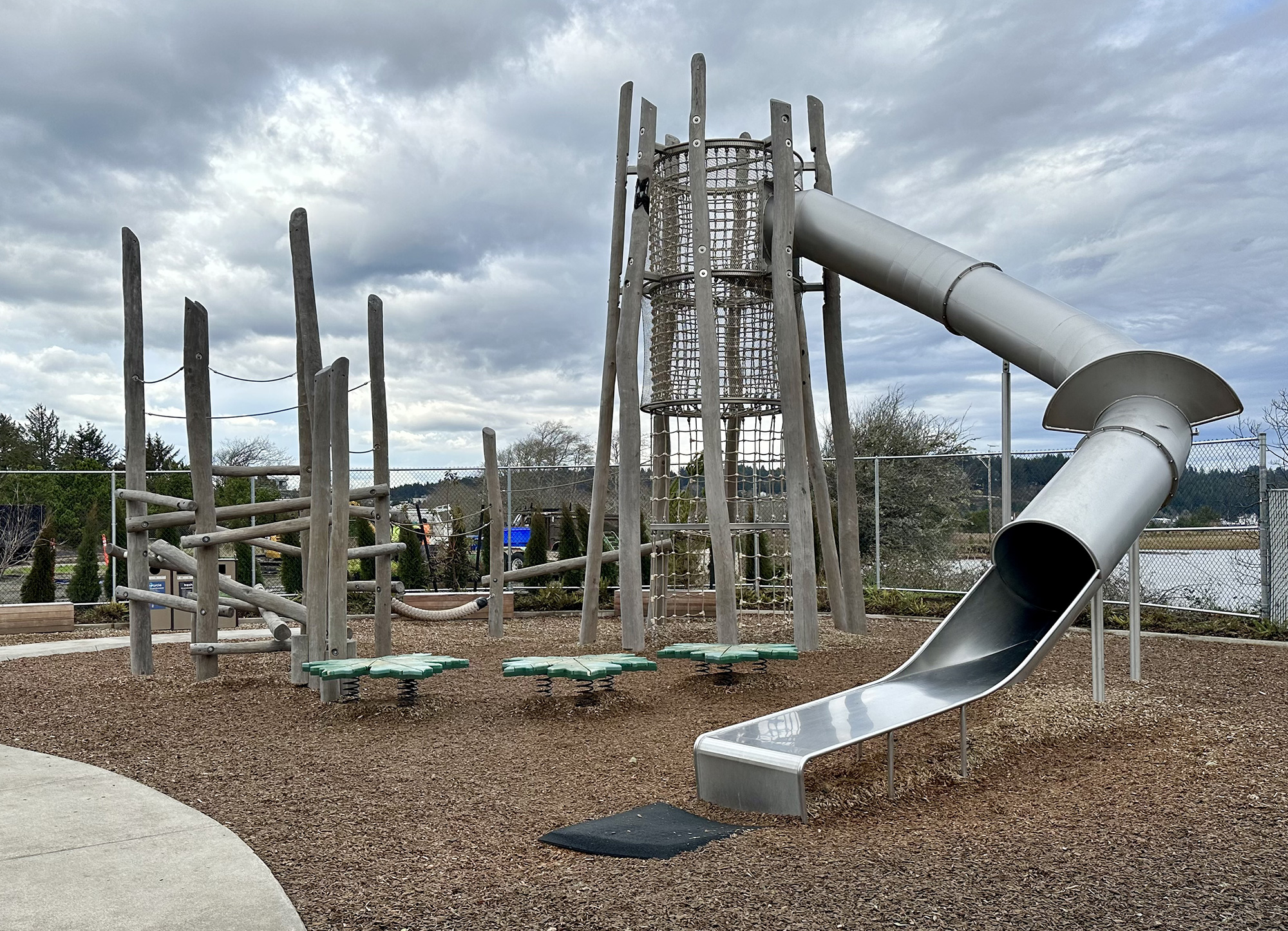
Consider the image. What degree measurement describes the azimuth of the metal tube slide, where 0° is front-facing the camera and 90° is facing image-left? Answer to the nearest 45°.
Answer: approximately 45°

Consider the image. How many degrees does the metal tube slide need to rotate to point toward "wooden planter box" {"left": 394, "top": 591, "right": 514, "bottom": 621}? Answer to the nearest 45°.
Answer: approximately 90° to its right

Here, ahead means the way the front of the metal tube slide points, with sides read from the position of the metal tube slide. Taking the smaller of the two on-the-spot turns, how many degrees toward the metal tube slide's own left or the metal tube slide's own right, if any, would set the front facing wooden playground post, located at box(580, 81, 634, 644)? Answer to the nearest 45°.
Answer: approximately 90° to the metal tube slide's own right

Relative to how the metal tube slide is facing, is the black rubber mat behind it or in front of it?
in front

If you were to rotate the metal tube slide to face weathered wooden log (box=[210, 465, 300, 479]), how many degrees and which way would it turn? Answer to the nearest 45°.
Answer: approximately 45° to its right

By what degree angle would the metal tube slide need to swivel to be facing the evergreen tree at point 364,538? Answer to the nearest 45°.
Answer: approximately 90° to its right

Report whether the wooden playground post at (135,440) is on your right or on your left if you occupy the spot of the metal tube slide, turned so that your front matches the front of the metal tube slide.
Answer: on your right

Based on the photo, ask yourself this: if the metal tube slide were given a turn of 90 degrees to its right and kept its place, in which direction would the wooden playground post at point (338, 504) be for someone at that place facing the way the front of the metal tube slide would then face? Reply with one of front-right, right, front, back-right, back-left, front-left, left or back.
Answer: front-left

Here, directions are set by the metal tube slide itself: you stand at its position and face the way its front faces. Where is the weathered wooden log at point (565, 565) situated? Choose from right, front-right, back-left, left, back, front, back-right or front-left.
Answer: right

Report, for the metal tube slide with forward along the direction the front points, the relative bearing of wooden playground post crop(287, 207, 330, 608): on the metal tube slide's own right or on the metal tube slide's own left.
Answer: on the metal tube slide's own right

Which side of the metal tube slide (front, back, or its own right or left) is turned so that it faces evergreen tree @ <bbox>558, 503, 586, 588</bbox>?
right
